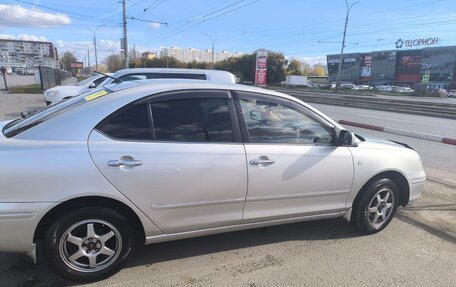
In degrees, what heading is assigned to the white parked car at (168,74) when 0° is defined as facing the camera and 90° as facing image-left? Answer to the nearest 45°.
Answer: approximately 90°

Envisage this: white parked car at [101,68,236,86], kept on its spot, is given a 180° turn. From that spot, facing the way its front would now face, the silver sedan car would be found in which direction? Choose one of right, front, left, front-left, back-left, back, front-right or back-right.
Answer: right
